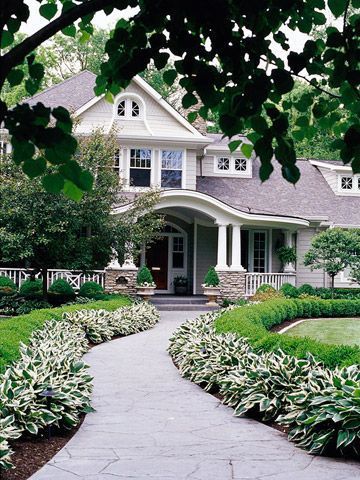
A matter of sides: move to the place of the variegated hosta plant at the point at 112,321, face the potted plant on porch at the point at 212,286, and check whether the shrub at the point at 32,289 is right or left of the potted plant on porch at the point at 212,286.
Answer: left

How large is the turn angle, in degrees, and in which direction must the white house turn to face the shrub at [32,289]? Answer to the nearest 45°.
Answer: approximately 45° to its right

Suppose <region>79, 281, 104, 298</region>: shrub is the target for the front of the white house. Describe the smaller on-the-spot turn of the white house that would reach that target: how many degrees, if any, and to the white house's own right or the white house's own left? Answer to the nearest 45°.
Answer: approximately 45° to the white house's own right

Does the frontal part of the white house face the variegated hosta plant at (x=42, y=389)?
yes

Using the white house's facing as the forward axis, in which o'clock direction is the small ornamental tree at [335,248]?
The small ornamental tree is roughly at 10 o'clock from the white house.

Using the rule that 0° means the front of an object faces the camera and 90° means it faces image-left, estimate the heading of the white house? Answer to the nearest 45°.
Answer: approximately 0°

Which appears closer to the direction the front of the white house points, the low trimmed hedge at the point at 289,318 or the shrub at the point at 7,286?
the low trimmed hedge

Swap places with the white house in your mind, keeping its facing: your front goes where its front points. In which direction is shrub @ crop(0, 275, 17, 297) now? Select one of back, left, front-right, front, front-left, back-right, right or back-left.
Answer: front-right

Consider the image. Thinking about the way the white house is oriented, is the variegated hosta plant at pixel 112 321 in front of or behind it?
in front

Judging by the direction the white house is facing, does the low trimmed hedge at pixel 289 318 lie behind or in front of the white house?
in front

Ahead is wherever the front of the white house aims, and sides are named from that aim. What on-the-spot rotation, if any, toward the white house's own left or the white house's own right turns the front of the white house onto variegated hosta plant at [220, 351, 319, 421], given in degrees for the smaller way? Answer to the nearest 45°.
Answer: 0° — it already faces it
